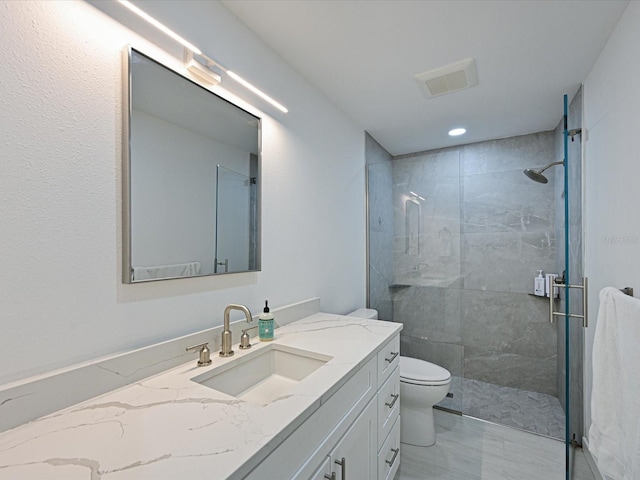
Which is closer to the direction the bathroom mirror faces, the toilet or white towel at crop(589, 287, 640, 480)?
the white towel

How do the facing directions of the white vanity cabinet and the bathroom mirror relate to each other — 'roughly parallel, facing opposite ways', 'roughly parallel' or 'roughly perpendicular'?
roughly parallel

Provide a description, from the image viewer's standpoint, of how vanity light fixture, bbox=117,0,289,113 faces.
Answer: facing the viewer and to the right of the viewer

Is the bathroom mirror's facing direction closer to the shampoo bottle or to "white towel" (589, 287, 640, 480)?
the white towel

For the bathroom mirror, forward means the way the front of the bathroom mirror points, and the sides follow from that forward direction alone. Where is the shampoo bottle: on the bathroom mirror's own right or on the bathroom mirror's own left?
on the bathroom mirror's own left

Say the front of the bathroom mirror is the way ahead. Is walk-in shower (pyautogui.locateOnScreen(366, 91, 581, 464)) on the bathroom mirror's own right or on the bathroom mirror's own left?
on the bathroom mirror's own left

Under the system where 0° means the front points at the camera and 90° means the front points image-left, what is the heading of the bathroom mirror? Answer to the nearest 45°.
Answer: approximately 315°

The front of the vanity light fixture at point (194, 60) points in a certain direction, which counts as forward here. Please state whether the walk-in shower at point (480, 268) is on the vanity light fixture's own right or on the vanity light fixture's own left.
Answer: on the vanity light fixture's own left
